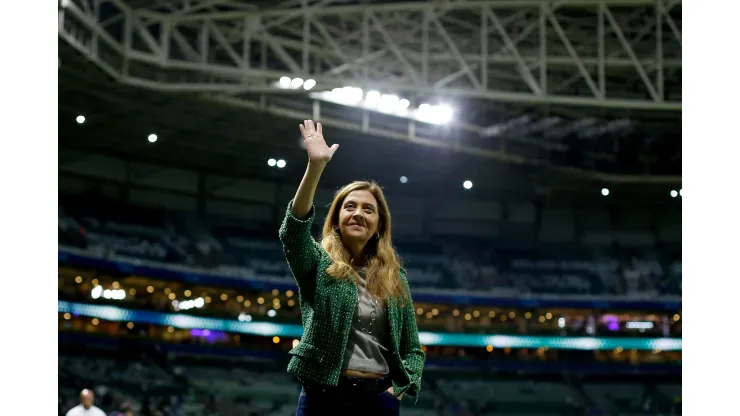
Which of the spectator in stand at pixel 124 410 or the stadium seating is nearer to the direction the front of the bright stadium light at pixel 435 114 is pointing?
the spectator in stand

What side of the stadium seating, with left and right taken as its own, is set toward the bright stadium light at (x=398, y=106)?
front

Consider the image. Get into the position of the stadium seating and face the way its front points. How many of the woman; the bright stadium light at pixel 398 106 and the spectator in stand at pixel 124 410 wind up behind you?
0

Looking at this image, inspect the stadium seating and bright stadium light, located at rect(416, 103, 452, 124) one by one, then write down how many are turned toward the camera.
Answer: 2

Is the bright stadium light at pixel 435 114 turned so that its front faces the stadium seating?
no

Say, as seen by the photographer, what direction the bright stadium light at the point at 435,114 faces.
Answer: facing the viewer

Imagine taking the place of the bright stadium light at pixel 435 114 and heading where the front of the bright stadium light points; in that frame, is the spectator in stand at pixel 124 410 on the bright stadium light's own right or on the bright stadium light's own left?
on the bright stadium light's own right

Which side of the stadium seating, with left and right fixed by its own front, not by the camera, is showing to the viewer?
front

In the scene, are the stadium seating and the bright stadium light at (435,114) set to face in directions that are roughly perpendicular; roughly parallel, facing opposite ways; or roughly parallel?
roughly parallel

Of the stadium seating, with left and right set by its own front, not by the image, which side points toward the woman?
front

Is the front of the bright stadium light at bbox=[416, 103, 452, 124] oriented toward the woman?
yes

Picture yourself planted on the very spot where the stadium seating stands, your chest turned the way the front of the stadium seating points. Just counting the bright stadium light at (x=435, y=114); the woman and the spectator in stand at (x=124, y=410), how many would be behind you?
0

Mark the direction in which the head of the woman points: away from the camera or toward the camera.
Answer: toward the camera
